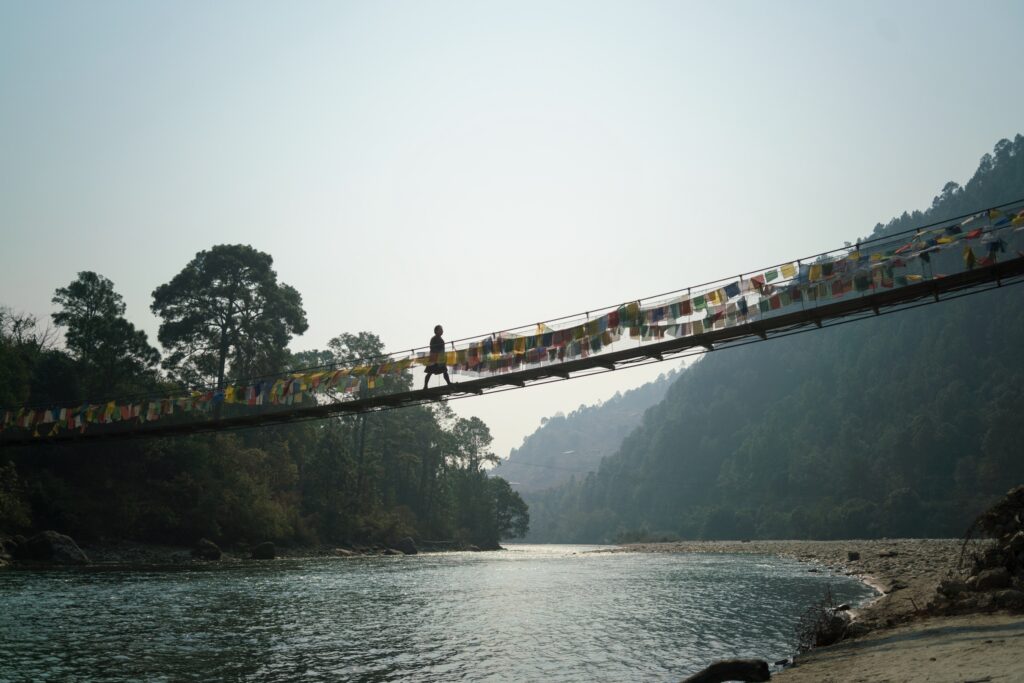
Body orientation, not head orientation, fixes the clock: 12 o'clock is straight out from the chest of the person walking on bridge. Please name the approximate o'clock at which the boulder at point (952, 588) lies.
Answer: The boulder is roughly at 1 o'clock from the person walking on bridge.

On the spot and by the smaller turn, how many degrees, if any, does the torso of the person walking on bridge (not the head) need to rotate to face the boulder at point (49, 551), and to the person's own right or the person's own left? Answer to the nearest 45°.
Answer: approximately 135° to the person's own left

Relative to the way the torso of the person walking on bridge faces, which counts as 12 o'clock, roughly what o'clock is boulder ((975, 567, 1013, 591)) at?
The boulder is roughly at 1 o'clock from the person walking on bridge.

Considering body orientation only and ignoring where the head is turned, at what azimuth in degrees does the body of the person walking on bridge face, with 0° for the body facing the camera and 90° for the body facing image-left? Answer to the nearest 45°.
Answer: approximately 270°

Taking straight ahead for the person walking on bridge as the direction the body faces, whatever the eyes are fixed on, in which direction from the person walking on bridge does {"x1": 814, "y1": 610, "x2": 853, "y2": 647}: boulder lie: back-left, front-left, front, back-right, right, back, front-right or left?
front-right

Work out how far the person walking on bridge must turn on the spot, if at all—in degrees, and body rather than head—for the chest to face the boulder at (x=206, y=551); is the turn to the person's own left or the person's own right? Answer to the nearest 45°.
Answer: approximately 135° to the person's own left
